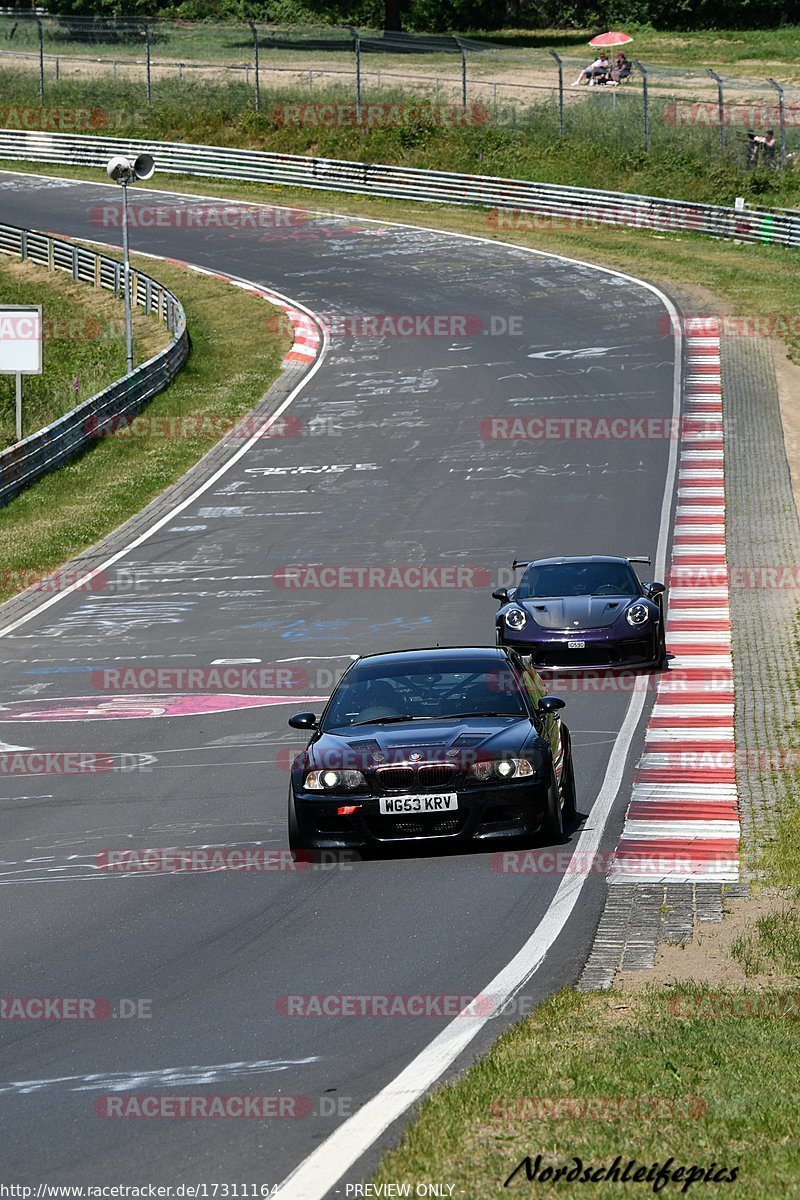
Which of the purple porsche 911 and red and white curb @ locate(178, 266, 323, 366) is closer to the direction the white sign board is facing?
the purple porsche 911

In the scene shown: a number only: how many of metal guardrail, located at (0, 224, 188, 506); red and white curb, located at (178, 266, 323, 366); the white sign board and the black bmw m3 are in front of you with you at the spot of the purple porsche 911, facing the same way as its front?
1

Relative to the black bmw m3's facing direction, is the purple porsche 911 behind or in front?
behind

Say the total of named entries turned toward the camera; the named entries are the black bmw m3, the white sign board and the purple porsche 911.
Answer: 3

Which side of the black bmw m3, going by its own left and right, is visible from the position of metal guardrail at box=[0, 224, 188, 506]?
back

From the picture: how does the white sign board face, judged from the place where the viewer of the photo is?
facing the viewer

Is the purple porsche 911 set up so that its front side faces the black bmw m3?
yes

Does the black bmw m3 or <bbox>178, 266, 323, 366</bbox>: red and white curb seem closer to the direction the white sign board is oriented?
the black bmw m3

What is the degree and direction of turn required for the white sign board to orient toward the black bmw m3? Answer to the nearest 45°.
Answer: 0° — it already faces it

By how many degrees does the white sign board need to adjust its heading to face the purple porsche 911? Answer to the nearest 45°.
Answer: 0° — it already faces it

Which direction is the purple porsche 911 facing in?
toward the camera
